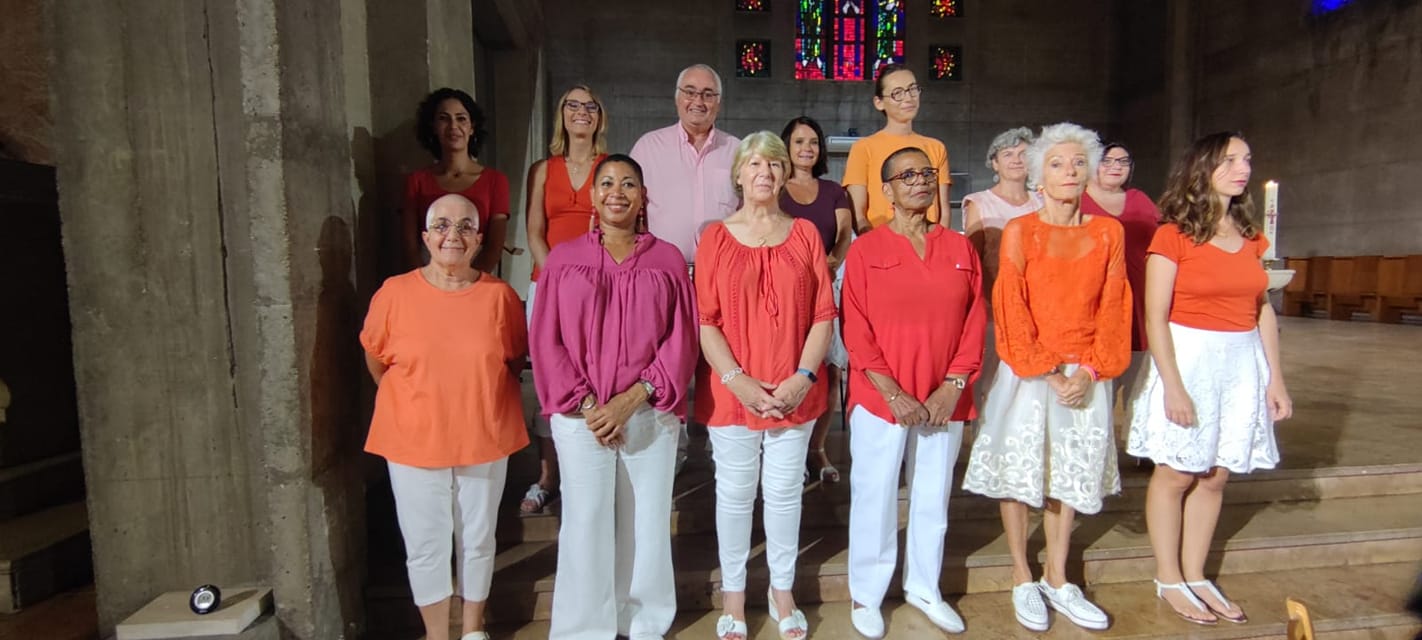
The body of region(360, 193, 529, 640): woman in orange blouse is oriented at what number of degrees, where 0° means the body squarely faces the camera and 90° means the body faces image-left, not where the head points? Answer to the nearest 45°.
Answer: approximately 0°

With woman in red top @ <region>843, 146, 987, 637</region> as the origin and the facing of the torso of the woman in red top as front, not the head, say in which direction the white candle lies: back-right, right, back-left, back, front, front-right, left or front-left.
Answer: back-left

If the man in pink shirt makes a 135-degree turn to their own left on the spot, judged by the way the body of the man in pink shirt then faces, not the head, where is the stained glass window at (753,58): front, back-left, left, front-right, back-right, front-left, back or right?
front-left

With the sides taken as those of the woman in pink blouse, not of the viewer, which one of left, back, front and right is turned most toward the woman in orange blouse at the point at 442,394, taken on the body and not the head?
right

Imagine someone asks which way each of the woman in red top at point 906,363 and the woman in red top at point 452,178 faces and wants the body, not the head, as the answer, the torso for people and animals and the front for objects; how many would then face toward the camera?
2

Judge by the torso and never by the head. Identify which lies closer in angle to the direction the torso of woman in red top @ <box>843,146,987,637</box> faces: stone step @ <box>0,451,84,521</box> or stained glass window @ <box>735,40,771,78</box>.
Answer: the stone step

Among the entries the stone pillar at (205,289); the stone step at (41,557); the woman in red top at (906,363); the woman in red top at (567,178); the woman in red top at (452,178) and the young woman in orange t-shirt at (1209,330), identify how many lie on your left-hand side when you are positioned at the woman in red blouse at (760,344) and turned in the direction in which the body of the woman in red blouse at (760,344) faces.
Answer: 2

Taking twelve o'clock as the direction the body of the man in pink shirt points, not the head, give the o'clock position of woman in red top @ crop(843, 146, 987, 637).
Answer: The woman in red top is roughly at 10 o'clock from the man in pink shirt.

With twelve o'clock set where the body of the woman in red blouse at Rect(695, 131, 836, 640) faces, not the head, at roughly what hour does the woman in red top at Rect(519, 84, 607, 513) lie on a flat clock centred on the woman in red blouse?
The woman in red top is roughly at 4 o'clock from the woman in red blouse.
